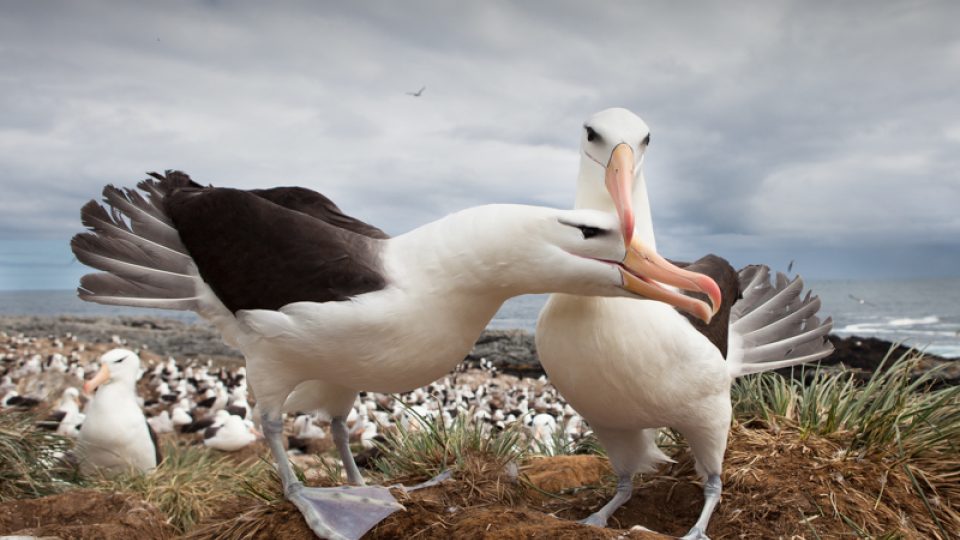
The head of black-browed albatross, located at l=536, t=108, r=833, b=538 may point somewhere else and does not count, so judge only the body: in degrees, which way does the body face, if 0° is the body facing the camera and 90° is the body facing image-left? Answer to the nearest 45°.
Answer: approximately 45°

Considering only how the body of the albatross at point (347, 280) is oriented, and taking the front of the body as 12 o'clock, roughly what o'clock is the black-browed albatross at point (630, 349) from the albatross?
The black-browed albatross is roughly at 12 o'clock from the albatross.

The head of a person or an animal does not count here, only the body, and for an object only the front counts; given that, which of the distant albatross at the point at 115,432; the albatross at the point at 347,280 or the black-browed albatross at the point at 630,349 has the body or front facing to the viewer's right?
the albatross

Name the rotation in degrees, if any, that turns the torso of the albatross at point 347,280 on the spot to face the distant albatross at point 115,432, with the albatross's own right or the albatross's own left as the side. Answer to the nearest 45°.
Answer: approximately 135° to the albatross's own left

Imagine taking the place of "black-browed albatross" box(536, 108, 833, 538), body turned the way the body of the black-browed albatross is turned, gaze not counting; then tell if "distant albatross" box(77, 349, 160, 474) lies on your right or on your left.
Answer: on your right

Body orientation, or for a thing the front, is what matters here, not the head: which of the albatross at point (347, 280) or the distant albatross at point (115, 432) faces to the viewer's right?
the albatross

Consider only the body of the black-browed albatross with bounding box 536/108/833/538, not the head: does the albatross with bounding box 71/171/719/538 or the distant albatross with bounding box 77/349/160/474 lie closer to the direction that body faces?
the albatross

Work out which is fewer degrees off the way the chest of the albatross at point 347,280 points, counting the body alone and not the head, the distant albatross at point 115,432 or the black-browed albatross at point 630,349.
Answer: the black-browed albatross

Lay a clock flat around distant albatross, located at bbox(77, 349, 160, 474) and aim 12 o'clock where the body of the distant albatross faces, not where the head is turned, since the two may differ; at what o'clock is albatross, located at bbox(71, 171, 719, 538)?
The albatross is roughly at 10 o'clock from the distant albatross.

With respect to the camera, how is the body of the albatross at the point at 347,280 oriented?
to the viewer's right
